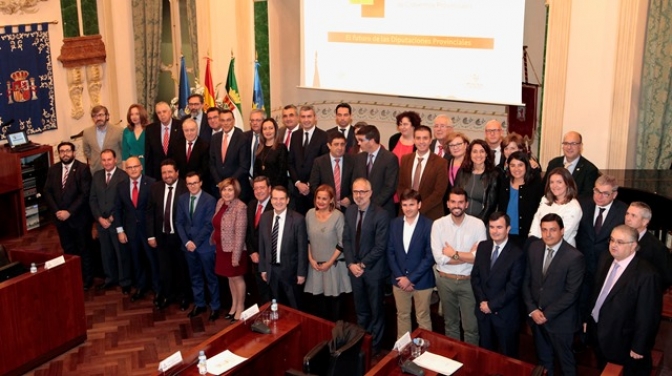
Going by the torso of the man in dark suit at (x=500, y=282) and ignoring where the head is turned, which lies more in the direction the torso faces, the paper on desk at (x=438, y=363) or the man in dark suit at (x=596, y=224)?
the paper on desk

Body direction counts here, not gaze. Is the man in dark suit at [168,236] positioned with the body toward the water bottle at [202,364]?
yes

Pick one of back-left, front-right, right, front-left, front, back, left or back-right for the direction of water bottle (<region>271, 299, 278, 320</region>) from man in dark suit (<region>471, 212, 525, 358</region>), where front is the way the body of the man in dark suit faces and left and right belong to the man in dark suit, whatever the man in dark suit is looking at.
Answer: front-right

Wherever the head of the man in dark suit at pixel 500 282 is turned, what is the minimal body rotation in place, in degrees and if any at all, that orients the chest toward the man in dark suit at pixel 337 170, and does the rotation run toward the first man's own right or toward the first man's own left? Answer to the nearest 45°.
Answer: approximately 90° to the first man's own right

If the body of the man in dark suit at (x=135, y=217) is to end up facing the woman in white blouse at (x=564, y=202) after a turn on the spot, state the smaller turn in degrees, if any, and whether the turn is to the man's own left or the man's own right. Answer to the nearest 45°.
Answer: approximately 45° to the man's own left

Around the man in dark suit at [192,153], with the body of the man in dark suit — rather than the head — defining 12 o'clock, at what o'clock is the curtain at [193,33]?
The curtain is roughly at 6 o'clock from the man in dark suit.

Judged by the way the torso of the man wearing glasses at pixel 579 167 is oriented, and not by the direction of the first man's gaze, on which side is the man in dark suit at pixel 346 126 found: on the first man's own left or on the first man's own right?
on the first man's own right
